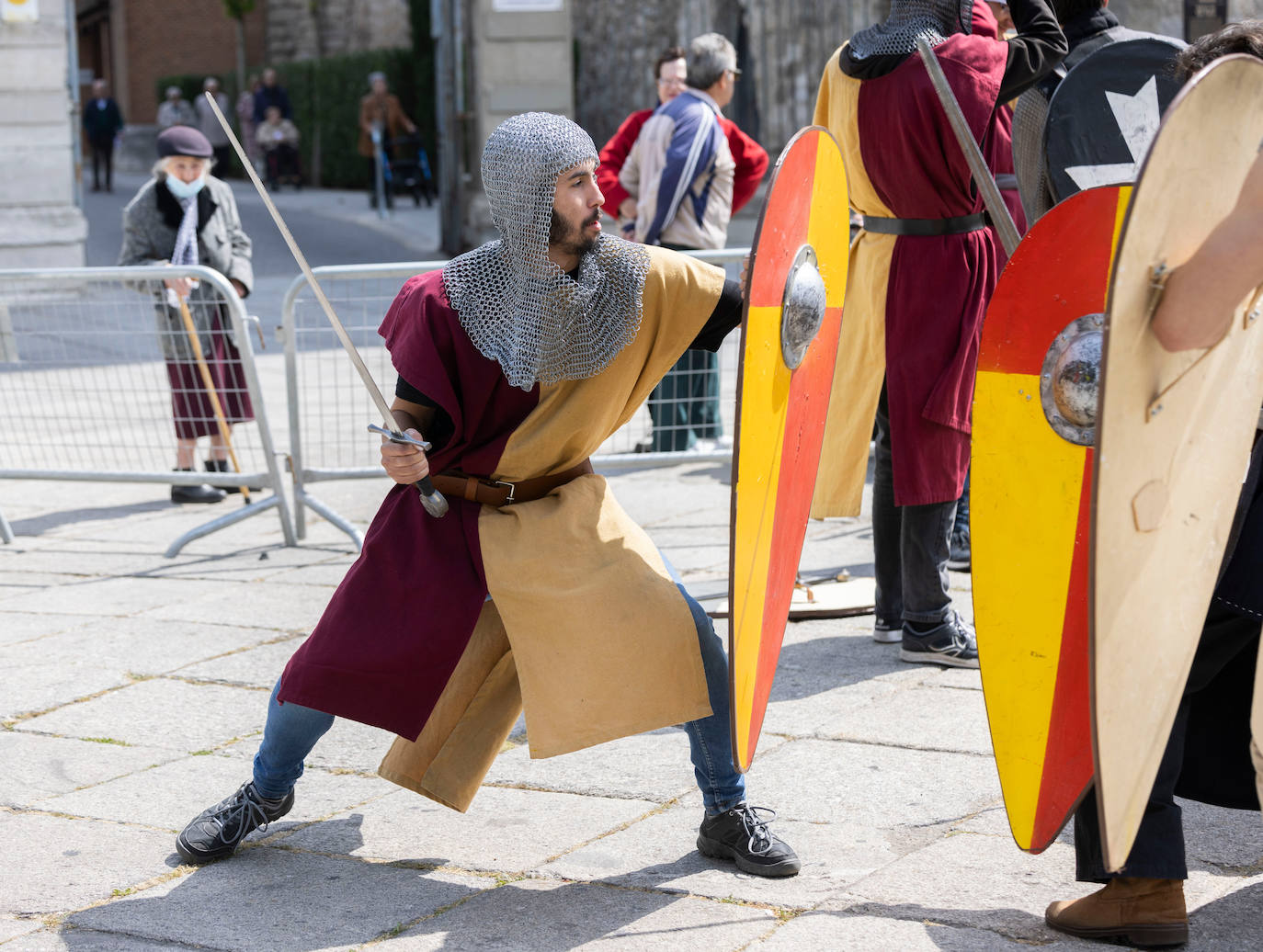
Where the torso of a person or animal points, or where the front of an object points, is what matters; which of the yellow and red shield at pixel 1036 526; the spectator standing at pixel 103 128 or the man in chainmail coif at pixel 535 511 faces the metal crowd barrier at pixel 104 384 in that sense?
the spectator standing

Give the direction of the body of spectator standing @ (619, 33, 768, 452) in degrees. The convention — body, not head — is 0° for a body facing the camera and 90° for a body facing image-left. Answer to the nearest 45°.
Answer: approximately 225°

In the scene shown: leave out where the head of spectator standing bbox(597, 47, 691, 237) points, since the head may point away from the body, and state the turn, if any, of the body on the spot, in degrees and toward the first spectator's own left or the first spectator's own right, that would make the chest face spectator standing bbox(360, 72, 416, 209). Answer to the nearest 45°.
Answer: approximately 180°

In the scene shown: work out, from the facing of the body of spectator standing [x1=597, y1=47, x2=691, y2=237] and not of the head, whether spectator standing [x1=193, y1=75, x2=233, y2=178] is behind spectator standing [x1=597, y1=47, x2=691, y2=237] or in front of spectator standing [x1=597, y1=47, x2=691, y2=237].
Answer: behind

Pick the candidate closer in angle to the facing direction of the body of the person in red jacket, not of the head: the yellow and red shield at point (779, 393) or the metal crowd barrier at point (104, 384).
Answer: the yellow and red shield
